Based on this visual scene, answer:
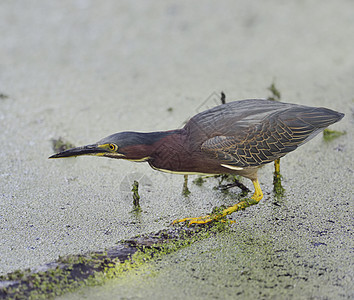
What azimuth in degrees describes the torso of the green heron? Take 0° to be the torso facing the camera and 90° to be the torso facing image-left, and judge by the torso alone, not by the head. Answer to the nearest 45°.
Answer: approximately 90°
